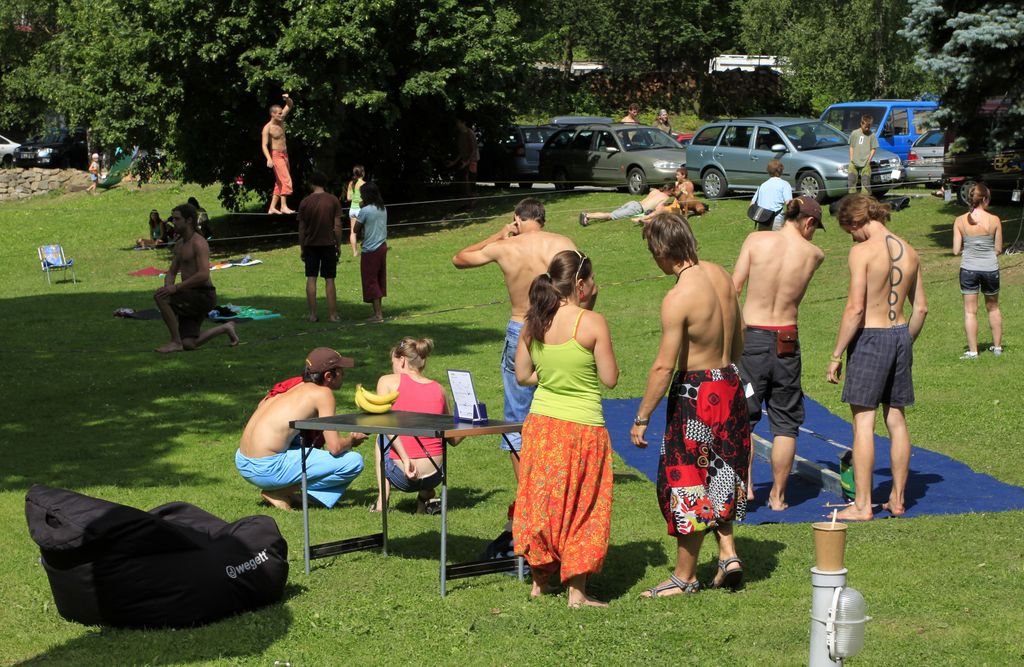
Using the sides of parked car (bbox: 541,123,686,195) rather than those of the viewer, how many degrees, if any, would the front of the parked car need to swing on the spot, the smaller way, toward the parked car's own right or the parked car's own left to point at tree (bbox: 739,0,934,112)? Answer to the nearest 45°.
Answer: approximately 90° to the parked car's own left

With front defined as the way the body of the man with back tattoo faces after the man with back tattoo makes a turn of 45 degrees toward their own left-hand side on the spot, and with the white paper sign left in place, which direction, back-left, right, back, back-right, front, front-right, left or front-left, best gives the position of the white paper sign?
front-left

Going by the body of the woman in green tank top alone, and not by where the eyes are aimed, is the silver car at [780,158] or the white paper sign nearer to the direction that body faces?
the silver car

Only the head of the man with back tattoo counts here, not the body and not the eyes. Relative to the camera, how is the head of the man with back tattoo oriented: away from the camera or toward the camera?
away from the camera

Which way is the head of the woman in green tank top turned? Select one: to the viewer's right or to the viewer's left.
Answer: to the viewer's right

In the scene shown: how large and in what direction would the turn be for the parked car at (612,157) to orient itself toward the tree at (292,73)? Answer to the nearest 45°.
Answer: approximately 135° to its right

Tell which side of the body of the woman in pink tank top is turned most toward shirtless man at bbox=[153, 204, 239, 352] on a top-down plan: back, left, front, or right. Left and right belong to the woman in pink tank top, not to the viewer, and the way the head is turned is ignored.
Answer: front

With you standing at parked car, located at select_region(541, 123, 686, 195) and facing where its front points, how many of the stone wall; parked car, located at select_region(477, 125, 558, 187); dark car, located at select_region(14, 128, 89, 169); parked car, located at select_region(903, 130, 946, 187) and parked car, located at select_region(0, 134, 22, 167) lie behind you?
4

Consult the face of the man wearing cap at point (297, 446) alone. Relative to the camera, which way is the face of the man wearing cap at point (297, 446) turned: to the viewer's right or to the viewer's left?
to the viewer's right

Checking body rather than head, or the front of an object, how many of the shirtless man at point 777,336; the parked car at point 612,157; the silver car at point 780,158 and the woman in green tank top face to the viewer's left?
0

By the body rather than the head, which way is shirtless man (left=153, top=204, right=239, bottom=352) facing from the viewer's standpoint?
to the viewer's left

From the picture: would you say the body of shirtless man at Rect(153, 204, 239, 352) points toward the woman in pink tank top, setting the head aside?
no

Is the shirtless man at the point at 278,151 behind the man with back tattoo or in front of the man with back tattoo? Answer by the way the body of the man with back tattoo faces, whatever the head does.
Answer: in front

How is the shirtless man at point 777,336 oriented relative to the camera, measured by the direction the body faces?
away from the camera

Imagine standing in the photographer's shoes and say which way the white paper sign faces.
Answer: facing the viewer

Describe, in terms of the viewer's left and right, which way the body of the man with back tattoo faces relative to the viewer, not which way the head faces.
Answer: facing away from the viewer and to the left of the viewer

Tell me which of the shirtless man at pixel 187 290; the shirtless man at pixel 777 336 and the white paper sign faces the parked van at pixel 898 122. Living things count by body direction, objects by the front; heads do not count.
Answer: the shirtless man at pixel 777 336

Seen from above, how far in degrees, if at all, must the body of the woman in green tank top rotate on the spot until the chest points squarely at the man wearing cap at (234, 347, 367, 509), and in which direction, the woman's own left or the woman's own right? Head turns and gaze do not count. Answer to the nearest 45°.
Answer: approximately 90° to the woman's own left
